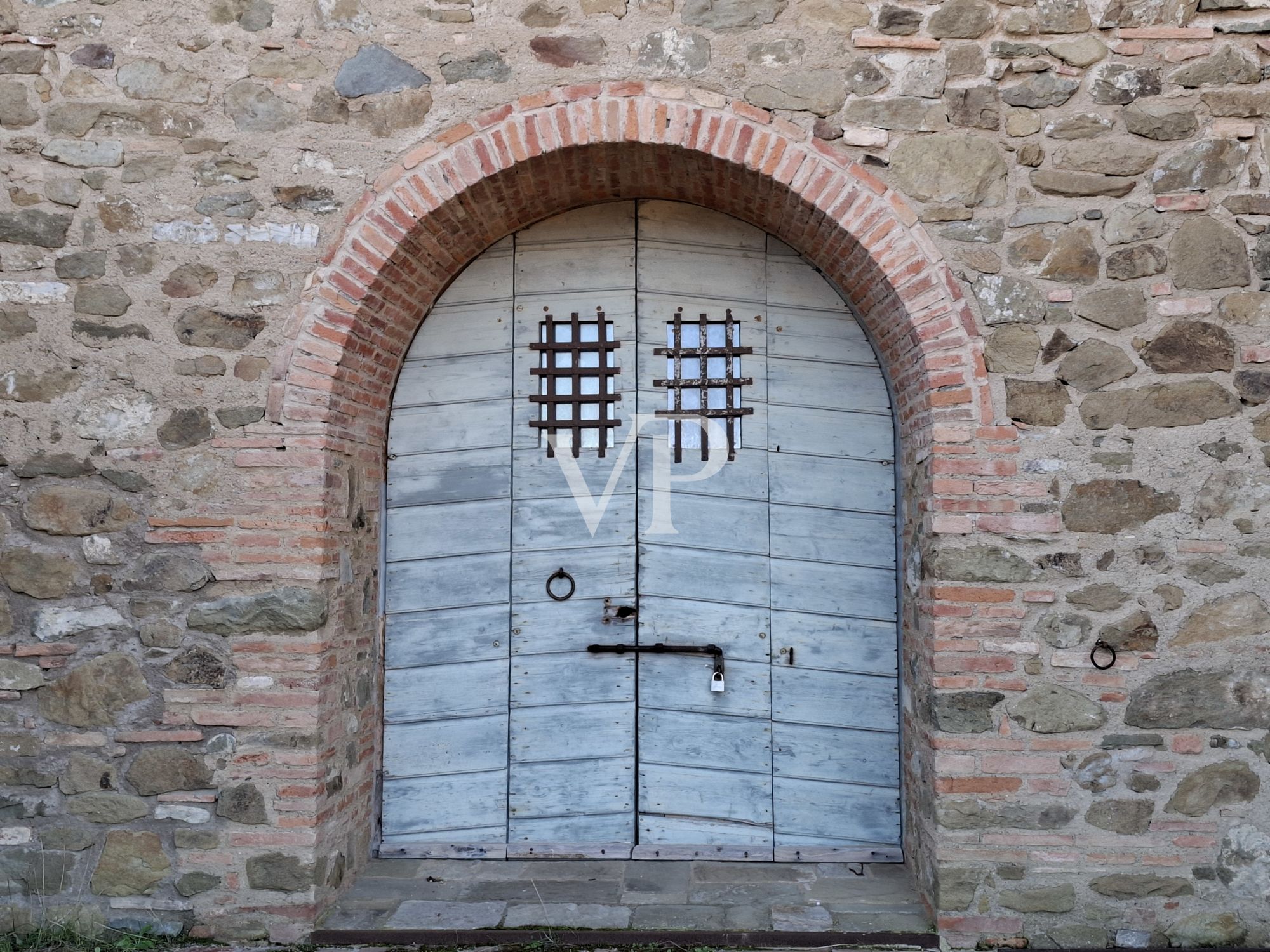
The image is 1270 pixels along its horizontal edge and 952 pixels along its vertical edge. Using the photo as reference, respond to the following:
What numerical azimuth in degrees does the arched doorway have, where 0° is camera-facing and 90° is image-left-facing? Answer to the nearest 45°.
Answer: approximately 0°

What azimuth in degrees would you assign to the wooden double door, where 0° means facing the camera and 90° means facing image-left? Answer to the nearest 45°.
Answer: approximately 0°
